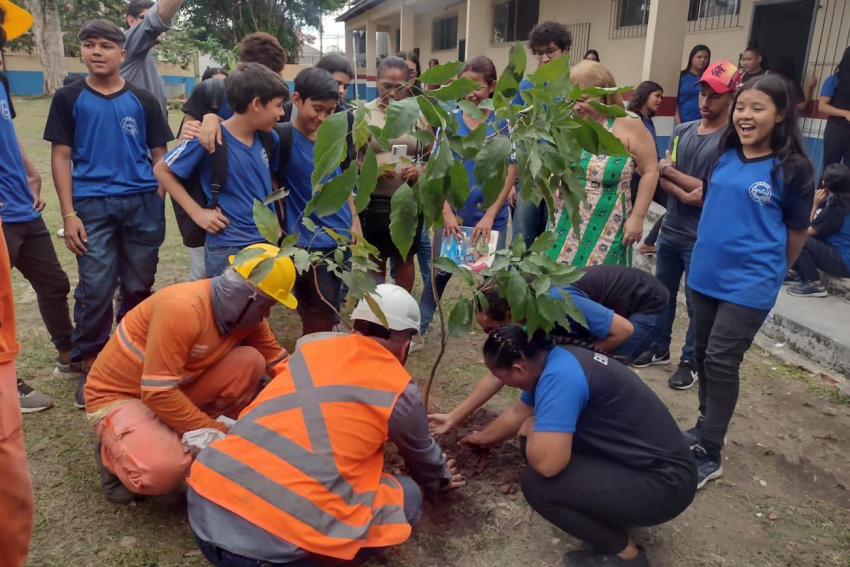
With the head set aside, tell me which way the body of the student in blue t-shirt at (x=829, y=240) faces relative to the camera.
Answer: to the viewer's left

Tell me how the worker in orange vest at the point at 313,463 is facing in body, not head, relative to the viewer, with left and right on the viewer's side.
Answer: facing away from the viewer and to the right of the viewer

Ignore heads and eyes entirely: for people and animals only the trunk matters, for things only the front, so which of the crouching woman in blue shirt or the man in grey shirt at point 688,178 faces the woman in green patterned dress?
the man in grey shirt

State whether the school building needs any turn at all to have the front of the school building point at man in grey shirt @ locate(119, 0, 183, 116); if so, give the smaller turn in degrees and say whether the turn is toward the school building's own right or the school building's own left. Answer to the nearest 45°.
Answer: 0° — it already faces them

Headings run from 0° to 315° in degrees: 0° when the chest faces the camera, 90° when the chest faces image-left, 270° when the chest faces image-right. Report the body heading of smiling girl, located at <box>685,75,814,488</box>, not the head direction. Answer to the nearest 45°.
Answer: approximately 45°

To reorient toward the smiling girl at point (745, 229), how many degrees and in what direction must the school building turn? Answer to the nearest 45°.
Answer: approximately 45° to its left

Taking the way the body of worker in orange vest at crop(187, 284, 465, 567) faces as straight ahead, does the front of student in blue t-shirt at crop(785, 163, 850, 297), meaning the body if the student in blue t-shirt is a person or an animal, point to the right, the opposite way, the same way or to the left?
to the left

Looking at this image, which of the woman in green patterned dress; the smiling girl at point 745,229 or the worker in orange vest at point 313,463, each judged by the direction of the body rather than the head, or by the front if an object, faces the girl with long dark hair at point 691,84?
the worker in orange vest

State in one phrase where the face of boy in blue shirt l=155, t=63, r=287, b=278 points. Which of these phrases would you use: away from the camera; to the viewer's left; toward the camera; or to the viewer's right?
to the viewer's right

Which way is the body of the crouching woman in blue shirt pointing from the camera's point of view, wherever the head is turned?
to the viewer's left
